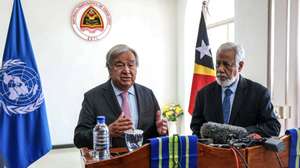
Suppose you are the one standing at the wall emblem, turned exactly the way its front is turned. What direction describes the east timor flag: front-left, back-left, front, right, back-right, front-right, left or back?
front-left

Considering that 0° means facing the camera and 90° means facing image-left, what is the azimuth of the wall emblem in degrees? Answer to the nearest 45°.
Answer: approximately 0°

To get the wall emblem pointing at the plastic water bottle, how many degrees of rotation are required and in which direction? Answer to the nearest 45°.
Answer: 0° — it already faces it

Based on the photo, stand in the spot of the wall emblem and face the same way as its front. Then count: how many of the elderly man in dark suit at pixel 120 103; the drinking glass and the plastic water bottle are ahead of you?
3

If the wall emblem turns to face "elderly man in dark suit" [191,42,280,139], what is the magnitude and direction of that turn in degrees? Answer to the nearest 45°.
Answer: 0° — it already faces them

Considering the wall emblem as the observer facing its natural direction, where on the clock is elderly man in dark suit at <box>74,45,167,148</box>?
The elderly man in dark suit is roughly at 12 o'clock from the wall emblem.

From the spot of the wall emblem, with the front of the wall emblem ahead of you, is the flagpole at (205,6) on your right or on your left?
on your left

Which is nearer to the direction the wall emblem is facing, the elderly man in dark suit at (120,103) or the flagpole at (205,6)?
the elderly man in dark suit

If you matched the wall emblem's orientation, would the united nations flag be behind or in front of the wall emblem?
in front

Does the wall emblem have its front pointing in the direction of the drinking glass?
yes
